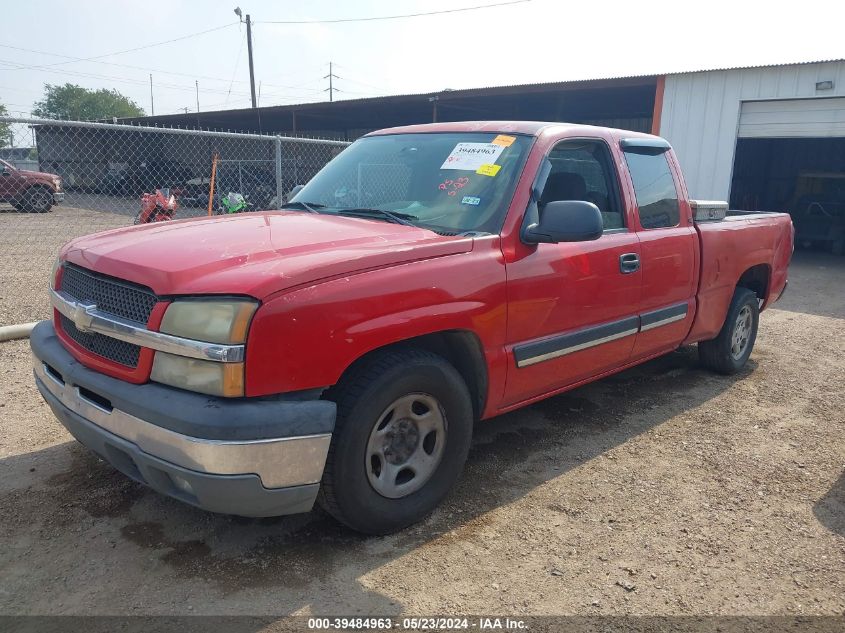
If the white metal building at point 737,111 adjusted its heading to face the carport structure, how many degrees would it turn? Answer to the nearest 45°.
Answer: approximately 135° to its right

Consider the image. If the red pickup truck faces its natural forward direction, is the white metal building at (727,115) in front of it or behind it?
behind

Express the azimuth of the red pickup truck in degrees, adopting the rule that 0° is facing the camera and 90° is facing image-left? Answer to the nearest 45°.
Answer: approximately 45°

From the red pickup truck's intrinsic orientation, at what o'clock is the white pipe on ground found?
The white pipe on ground is roughly at 3 o'clock from the red pickup truck.

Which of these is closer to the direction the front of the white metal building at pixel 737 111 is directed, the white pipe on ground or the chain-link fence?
the white pipe on ground

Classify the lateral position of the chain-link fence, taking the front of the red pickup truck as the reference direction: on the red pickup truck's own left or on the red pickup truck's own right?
on the red pickup truck's own right

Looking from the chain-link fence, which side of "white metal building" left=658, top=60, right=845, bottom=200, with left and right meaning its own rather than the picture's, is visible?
right

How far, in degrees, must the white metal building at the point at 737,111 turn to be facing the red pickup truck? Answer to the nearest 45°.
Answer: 0° — it already faces it

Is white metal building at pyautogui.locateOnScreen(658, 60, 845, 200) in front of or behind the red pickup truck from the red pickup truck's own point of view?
behind

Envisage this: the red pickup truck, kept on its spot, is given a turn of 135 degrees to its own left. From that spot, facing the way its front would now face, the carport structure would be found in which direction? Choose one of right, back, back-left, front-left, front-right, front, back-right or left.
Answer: left

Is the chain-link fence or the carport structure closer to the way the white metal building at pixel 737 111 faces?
the chain-link fence
